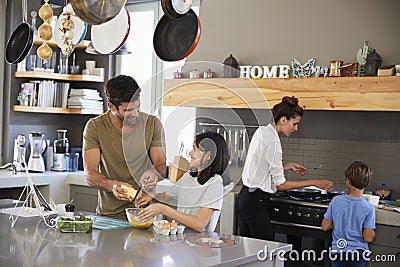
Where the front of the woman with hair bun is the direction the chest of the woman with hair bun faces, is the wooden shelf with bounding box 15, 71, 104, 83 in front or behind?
behind

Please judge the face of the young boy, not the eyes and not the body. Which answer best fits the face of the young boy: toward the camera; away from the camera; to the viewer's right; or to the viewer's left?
away from the camera

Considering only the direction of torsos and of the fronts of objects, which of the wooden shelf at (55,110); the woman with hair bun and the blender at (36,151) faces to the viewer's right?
the woman with hair bun

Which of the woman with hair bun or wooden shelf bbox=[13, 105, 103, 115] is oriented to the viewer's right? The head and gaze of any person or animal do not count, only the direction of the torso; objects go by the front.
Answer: the woman with hair bun

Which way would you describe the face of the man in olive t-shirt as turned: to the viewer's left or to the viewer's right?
to the viewer's right

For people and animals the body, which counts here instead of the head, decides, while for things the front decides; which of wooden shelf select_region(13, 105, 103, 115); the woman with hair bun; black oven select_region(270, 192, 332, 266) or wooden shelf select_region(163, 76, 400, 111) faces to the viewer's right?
the woman with hair bun

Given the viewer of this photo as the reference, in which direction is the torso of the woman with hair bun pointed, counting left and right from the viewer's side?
facing to the right of the viewer

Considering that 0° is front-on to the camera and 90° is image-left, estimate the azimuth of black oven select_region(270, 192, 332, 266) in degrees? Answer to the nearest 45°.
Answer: approximately 0°

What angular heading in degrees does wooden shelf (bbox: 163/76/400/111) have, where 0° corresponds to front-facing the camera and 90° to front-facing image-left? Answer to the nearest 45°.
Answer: approximately 0°

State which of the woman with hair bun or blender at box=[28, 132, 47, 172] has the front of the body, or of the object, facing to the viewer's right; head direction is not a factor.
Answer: the woman with hair bun

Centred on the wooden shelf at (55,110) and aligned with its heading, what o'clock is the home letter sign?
The home letter sign is roughly at 10 o'clock from the wooden shelf.

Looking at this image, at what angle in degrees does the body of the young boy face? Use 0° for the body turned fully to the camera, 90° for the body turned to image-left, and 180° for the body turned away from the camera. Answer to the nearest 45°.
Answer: approximately 180°
